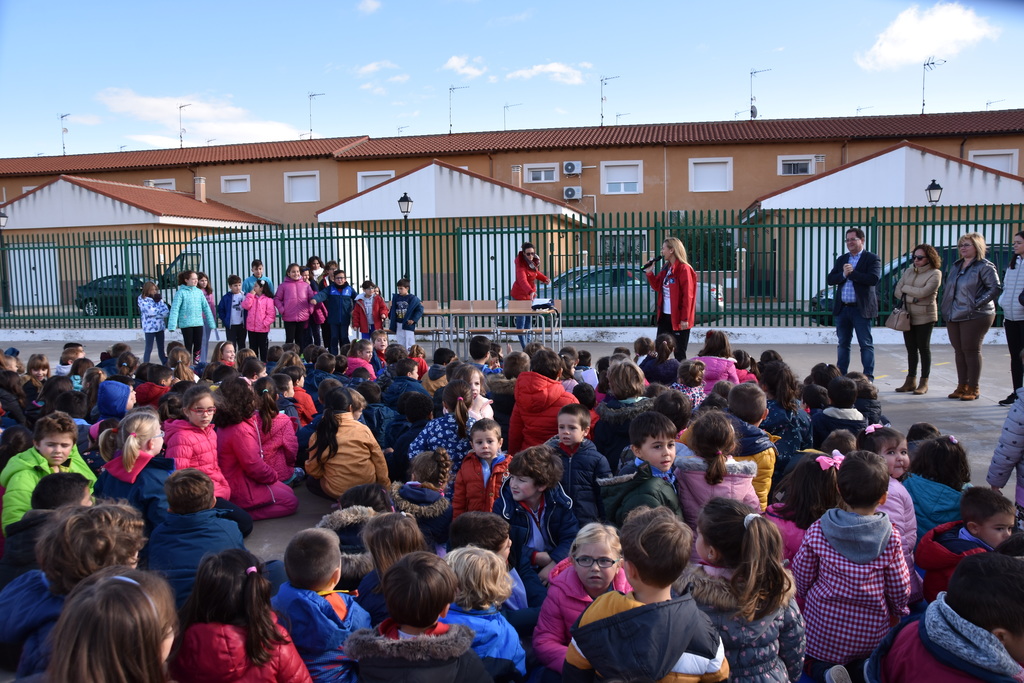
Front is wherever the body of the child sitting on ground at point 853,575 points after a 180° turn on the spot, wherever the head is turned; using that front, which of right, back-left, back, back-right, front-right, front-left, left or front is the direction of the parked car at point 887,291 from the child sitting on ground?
back

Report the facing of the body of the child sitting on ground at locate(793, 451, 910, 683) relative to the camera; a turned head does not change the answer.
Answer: away from the camera

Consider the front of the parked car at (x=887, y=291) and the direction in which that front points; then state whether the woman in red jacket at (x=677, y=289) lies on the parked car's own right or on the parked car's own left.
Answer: on the parked car's own left

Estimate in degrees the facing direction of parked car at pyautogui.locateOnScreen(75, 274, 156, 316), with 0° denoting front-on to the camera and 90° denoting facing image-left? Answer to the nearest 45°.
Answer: approximately 90°

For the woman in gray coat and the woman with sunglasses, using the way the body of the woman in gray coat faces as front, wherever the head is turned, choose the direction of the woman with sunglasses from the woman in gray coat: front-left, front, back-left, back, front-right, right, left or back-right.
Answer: right

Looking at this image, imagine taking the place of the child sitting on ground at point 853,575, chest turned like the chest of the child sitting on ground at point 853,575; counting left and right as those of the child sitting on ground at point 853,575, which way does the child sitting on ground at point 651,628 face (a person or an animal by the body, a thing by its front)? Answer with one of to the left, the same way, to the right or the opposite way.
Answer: the same way

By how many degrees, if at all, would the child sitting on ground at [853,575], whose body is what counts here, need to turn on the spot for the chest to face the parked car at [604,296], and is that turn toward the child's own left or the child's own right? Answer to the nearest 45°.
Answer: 0° — they already face it

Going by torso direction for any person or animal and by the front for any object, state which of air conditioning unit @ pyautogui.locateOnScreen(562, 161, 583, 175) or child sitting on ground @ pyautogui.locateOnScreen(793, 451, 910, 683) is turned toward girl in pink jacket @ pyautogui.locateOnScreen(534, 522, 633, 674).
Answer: the air conditioning unit

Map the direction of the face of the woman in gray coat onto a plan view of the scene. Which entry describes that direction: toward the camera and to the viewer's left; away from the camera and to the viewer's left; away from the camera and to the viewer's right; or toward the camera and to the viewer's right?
toward the camera and to the viewer's left

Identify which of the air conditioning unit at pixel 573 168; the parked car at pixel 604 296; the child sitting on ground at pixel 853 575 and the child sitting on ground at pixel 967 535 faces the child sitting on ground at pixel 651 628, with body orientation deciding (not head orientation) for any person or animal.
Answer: the air conditioning unit

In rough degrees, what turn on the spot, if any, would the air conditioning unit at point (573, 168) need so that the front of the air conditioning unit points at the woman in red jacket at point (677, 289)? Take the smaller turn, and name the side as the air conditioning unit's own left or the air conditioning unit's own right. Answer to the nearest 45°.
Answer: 0° — it already faces them

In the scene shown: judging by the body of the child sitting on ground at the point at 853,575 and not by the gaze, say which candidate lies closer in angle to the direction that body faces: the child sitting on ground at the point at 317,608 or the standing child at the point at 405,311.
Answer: the standing child

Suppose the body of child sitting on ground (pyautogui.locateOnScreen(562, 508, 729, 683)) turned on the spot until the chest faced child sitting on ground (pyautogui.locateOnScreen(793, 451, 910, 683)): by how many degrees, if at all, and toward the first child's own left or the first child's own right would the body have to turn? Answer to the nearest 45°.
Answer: approximately 45° to the first child's own right

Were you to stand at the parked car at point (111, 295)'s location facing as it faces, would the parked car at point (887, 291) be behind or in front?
behind

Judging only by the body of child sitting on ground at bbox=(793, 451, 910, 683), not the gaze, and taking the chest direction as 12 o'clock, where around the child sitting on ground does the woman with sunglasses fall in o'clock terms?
The woman with sunglasses is roughly at 12 o'clock from the child sitting on ground.

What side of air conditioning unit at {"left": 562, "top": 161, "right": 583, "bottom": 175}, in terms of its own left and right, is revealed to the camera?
front

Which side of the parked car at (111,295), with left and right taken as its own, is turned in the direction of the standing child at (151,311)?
left
